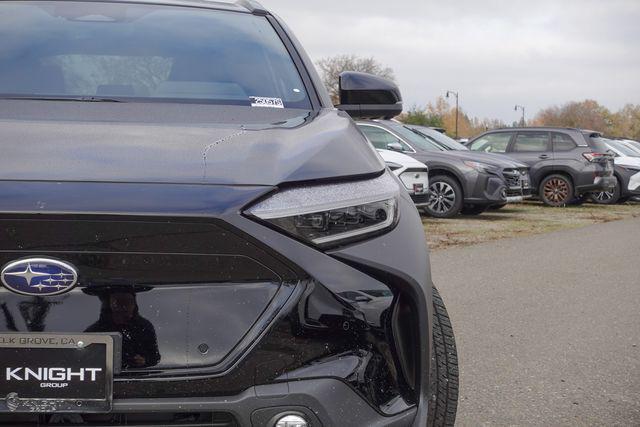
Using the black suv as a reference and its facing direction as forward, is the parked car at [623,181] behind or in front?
behind

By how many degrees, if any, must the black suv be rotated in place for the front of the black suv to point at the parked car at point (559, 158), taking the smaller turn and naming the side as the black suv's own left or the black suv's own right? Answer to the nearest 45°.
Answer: approximately 135° to the black suv's own left

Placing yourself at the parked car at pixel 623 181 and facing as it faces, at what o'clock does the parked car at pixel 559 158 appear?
the parked car at pixel 559 158 is roughly at 3 o'clock from the parked car at pixel 623 181.

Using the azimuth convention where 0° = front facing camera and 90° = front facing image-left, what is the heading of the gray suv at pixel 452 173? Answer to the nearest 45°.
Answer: approximately 315°

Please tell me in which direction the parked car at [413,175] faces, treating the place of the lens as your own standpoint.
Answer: facing the viewer and to the right of the viewer

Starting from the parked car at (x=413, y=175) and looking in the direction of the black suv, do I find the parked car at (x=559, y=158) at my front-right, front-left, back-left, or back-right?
back-left

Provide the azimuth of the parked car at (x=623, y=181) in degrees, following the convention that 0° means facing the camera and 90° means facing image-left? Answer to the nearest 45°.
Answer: approximately 315°

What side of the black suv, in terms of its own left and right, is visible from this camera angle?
front

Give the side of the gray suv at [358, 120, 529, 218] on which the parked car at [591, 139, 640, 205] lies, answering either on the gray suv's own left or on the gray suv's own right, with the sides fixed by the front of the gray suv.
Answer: on the gray suv's own left
